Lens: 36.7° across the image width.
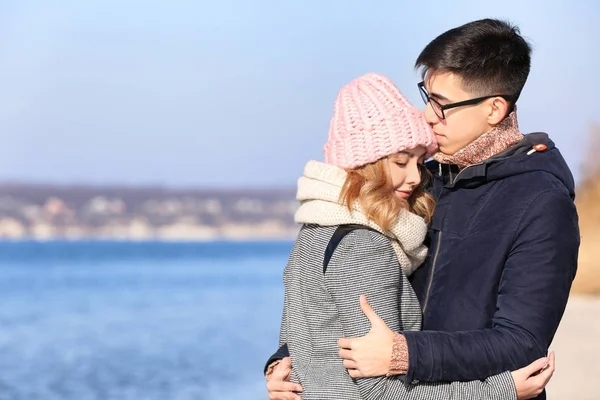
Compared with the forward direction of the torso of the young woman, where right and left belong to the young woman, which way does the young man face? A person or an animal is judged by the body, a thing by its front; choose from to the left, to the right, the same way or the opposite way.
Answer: the opposite way

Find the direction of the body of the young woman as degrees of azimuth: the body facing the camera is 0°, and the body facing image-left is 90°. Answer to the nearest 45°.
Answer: approximately 270°

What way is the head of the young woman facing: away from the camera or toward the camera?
toward the camera

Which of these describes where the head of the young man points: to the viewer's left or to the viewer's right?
to the viewer's left

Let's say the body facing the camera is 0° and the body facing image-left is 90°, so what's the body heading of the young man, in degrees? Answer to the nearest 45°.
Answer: approximately 90°
